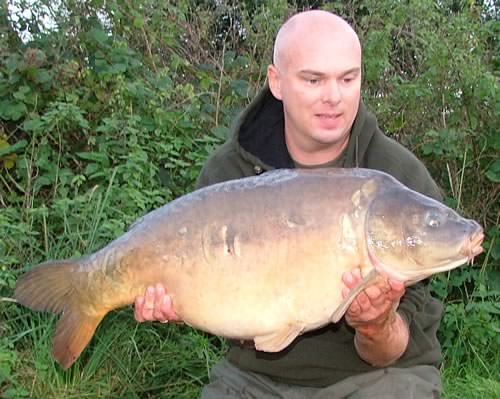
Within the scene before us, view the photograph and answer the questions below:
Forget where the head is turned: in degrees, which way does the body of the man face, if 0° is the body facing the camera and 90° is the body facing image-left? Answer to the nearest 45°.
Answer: approximately 0°

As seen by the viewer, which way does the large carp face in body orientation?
to the viewer's right
